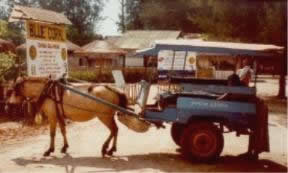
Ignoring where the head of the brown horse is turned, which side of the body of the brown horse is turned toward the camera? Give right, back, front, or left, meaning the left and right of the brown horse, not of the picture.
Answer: left

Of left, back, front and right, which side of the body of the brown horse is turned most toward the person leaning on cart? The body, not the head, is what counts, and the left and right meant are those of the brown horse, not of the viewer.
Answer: back

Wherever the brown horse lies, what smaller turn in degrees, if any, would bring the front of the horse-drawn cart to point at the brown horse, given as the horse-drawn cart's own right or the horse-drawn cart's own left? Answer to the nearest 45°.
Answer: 0° — it already faces it

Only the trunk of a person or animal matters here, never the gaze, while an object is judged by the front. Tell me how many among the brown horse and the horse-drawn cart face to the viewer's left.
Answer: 2

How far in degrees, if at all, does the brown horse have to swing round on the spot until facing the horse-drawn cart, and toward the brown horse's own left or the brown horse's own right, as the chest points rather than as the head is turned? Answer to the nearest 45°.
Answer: approximately 180°

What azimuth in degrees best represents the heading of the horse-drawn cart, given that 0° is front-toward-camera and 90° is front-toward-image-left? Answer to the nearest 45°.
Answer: approximately 90°

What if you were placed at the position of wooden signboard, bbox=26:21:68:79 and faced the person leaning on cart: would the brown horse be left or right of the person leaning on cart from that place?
right
